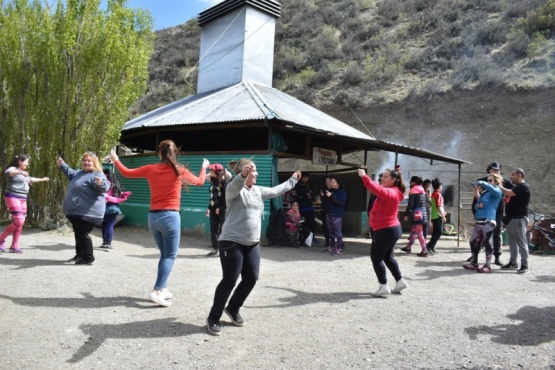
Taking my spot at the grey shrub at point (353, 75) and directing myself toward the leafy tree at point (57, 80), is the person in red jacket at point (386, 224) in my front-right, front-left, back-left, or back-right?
front-left

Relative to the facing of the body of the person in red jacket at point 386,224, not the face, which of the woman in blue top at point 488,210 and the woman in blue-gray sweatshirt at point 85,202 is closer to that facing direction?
the woman in blue-gray sweatshirt

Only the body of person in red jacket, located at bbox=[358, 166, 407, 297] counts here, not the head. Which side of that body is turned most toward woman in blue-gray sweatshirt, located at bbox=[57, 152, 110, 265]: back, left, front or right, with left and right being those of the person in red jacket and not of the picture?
front

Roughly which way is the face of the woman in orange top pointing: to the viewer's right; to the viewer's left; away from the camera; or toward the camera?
away from the camera

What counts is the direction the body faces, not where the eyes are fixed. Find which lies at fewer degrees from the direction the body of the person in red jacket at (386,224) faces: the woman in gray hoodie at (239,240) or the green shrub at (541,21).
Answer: the woman in gray hoodie

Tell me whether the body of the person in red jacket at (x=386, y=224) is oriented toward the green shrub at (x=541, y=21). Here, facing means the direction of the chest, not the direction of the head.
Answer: no

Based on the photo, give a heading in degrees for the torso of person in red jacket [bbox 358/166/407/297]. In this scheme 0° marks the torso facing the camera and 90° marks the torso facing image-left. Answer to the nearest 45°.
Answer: approximately 90°

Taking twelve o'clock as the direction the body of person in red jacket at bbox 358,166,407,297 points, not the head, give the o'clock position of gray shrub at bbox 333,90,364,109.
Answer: The gray shrub is roughly at 3 o'clock from the person in red jacket.

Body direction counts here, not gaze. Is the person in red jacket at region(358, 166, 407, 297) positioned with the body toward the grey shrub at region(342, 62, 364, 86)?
no

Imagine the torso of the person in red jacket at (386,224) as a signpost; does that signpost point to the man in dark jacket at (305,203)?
no
